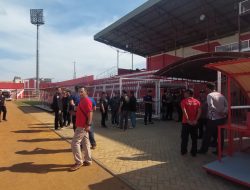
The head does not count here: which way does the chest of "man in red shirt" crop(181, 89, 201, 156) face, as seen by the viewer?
away from the camera

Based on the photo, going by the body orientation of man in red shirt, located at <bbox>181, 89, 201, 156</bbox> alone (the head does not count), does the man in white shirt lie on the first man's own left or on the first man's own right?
on the first man's own right

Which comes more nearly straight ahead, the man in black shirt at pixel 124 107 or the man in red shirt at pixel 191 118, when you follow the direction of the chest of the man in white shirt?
the man in black shirt

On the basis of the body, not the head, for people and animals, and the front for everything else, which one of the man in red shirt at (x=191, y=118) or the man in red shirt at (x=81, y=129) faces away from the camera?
the man in red shirt at (x=191, y=118)

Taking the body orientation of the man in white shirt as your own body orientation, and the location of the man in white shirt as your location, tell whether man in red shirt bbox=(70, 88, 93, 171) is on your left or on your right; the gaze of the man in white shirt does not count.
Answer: on your left
